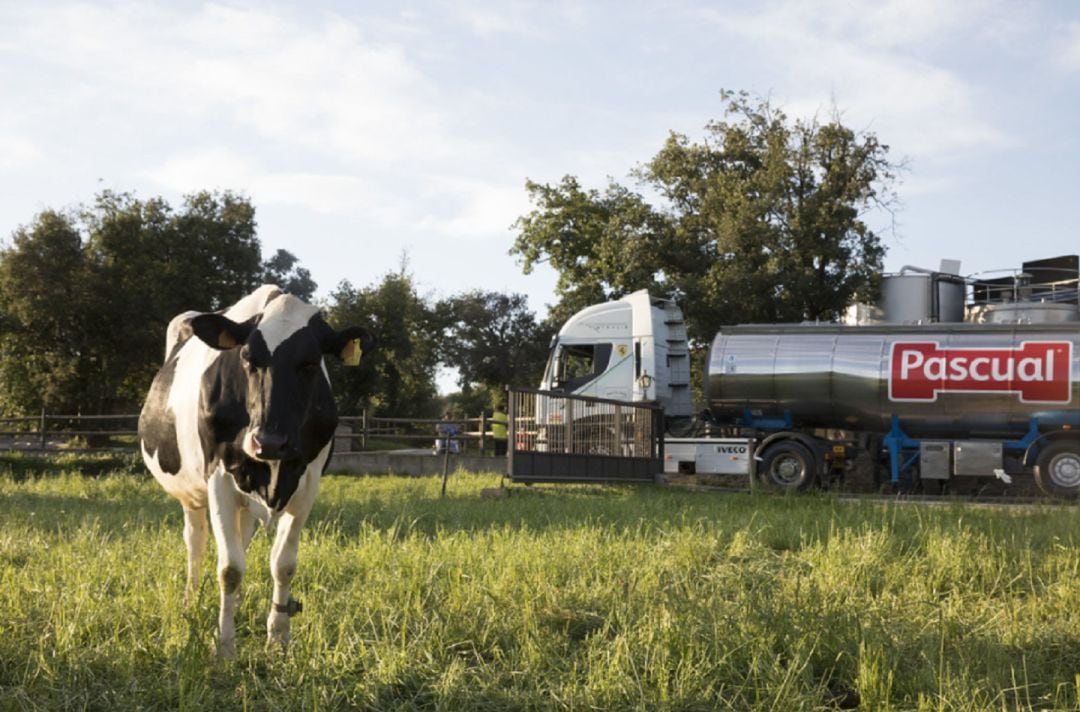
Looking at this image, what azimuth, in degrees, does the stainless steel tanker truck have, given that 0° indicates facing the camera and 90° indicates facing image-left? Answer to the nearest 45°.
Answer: approximately 90°

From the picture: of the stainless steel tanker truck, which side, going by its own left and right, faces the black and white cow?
left

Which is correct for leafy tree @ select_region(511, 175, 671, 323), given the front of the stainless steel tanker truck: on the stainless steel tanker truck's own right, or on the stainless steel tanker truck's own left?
on the stainless steel tanker truck's own right

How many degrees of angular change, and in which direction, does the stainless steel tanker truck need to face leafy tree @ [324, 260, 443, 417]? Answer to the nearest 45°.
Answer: approximately 45° to its right

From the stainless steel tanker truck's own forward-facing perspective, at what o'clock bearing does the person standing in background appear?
The person standing in background is roughly at 1 o'clock from the stainless steel tanker truck.

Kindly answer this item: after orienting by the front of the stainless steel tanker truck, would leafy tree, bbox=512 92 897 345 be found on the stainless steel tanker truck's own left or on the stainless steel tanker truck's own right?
on the stainless steel tanker truck's own right

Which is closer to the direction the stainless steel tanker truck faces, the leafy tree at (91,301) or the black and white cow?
the leafy tree
